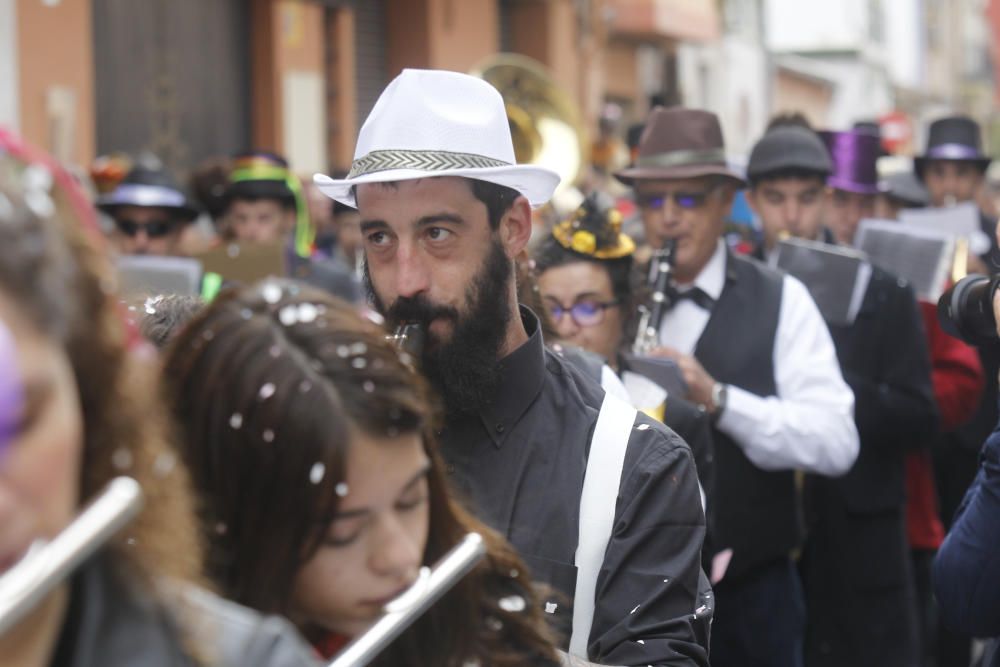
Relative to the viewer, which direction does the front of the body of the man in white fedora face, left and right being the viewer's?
facing the viewer and to the left of the viewer
